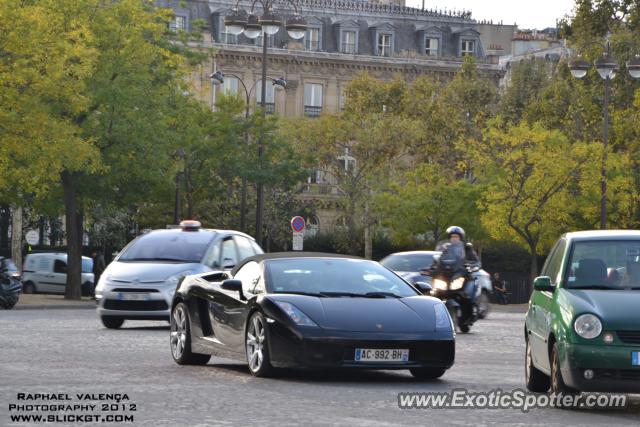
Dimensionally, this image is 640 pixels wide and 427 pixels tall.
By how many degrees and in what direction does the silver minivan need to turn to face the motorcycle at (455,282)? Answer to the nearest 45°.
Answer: approximately 135° to its left

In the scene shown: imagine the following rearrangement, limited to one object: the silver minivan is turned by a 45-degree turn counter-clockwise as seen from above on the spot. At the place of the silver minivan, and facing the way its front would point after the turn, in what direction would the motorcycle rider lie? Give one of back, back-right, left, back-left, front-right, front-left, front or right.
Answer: left

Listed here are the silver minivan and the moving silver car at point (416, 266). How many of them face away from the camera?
0

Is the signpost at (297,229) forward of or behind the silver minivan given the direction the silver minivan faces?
behind

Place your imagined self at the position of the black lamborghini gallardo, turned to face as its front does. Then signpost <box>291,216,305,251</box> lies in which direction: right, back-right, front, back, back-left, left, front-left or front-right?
back-left

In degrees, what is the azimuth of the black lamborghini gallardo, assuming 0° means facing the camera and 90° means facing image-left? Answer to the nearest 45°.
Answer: approximately 315°

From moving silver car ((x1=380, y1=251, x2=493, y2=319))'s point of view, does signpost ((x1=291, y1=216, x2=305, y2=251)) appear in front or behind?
behind

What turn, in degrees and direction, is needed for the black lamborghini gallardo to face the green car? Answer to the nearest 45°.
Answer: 0° — it already faces it

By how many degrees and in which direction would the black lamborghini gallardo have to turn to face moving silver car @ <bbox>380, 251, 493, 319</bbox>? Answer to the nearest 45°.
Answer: approximately 135° to its left

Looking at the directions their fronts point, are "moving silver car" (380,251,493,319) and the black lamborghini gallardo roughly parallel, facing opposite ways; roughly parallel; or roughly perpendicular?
roughly parallel

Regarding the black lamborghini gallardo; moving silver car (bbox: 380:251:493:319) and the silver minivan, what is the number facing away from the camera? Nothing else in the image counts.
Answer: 0
